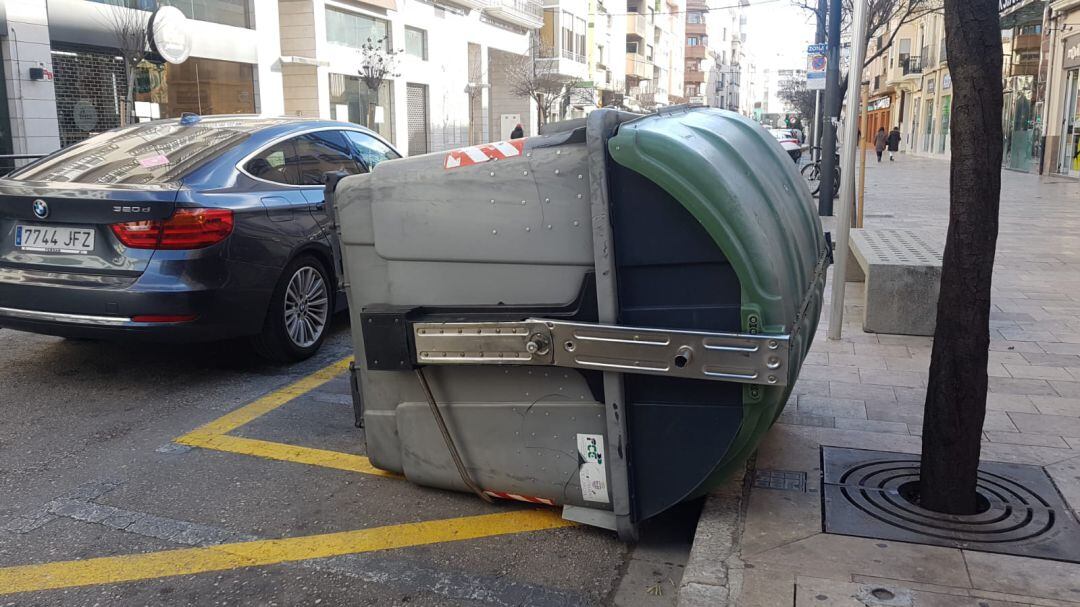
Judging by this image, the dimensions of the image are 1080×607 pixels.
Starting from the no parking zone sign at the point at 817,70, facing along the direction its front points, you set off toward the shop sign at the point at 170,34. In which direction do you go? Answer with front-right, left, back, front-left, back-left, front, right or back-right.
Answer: right

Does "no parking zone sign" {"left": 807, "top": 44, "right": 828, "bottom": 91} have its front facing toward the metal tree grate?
yes

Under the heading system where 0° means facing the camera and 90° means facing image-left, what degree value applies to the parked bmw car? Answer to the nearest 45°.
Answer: approximately 225°

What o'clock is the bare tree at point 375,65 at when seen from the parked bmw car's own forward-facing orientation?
The bare tree is roughly at 11 o'clock from the parked bmw car.

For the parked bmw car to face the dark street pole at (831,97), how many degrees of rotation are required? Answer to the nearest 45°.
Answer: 0° — it already faces it

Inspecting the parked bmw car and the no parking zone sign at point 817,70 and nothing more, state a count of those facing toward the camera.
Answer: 1

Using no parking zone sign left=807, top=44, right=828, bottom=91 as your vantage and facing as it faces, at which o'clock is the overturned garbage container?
The overturned garbage container is roughly at 12 o'clock from the no parking zone sign.

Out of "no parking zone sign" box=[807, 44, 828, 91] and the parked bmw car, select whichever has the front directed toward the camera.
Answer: the no parking zone sign

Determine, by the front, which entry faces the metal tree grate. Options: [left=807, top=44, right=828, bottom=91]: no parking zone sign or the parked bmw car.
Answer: the no parking zone sign

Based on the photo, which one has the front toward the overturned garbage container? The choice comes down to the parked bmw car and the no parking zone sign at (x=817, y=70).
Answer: the no parking zone sign

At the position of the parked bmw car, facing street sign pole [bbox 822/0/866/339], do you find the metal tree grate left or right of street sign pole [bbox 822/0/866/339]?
right

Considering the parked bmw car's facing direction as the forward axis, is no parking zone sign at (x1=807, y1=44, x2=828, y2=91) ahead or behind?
ahead

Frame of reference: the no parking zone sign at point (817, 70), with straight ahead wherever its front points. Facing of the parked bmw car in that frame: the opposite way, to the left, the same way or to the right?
the opposite way

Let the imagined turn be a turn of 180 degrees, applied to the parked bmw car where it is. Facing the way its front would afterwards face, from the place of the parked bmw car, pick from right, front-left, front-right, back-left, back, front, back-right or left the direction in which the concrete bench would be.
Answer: back-left

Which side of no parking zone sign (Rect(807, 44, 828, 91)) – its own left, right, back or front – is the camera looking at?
front

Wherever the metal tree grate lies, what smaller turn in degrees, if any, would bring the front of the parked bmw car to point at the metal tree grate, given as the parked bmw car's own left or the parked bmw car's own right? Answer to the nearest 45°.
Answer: approximately 90° to the parked bmw car's own right
